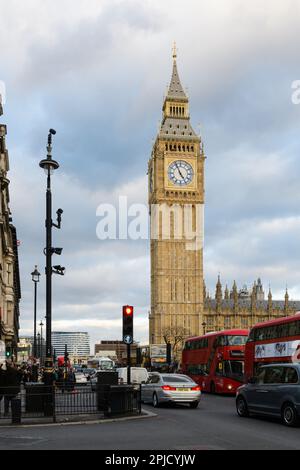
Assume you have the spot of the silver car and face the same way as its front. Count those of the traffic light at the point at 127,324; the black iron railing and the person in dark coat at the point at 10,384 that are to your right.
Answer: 0

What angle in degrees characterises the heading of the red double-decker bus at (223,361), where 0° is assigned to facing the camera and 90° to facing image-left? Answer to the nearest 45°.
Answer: approximately 315°

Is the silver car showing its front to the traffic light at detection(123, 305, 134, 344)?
no

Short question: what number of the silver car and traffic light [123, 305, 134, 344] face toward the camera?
1

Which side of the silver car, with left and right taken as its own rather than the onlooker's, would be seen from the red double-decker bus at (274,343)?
right

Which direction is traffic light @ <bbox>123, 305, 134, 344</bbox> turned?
toward the camera

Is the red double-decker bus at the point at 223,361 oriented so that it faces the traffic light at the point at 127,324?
no

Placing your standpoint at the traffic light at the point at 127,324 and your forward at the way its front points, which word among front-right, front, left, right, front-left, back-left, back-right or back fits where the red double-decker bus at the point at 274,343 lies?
back-left

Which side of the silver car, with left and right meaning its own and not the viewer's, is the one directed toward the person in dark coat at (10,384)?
left

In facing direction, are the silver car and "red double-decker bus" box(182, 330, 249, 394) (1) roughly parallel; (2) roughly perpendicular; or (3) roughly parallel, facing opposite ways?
roughly parallel, facing opposite ways

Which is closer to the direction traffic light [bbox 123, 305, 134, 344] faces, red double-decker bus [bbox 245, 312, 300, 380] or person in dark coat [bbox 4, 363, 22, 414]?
the person in dark coat

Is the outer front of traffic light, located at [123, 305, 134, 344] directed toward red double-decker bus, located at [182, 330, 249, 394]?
no

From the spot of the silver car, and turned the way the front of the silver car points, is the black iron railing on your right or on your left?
on your left

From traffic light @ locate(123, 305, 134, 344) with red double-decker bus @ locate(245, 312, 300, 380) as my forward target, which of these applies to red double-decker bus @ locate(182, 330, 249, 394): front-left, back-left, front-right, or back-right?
front-left

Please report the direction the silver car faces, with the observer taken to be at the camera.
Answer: facing away from the viewer and to the left of the viewer
